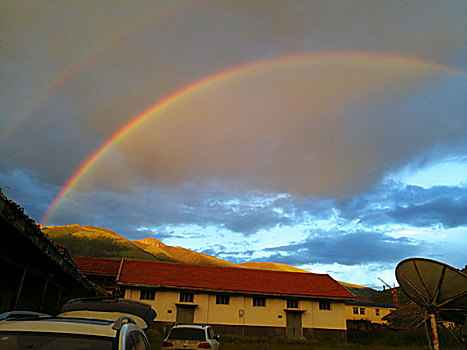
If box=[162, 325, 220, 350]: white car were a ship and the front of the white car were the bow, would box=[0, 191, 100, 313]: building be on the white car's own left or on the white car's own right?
on the white car's own left

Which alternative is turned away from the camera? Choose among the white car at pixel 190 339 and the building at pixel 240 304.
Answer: the white car

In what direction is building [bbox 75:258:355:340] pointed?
toward the camera

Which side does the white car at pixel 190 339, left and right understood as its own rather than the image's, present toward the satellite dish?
right

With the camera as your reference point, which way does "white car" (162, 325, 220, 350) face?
facing away from the viewer

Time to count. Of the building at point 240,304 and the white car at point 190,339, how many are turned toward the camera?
1

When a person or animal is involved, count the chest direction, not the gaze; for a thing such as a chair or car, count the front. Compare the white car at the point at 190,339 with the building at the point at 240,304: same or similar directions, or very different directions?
very different directions

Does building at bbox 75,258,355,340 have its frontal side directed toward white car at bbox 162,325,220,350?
yes

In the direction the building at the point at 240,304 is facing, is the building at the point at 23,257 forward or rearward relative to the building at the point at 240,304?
forward

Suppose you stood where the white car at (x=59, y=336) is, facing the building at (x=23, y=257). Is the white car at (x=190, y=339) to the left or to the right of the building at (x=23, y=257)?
right

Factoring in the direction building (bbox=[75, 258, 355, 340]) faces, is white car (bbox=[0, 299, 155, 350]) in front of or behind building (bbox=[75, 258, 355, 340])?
in front

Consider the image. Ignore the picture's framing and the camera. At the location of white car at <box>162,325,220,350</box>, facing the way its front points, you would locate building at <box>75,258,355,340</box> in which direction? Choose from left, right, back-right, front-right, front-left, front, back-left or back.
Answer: front

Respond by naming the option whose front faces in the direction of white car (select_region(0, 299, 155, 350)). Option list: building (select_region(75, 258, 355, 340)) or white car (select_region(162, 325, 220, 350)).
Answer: the building

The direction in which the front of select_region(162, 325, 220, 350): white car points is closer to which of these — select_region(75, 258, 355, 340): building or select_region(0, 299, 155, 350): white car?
the building
